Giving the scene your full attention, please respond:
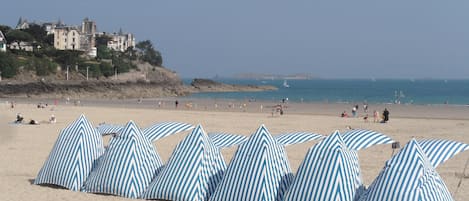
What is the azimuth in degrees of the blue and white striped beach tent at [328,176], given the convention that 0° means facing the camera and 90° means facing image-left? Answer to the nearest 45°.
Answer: approximately 225°

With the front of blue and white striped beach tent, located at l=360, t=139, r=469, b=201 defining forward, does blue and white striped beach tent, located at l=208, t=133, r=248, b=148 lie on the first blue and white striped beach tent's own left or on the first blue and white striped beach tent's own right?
on the first blue and white striped beach tent's own left

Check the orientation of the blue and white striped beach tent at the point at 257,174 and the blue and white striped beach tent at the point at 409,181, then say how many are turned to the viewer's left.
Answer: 0

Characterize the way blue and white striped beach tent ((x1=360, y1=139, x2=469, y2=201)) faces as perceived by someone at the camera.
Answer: facing away from the viewer and to the right of the viewer

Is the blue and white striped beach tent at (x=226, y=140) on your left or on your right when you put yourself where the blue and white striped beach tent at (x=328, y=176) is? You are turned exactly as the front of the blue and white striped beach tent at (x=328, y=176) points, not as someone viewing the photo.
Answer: on your left

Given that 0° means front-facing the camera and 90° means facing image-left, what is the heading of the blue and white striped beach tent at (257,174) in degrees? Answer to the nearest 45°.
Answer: approximately 225°

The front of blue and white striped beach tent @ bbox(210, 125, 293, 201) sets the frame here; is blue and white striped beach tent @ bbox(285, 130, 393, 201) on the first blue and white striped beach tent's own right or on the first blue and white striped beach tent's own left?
on the first blue and white striped beach tent's own right

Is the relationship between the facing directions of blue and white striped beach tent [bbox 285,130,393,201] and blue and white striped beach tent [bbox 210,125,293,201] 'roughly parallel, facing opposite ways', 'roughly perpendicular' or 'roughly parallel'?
roughly parallel

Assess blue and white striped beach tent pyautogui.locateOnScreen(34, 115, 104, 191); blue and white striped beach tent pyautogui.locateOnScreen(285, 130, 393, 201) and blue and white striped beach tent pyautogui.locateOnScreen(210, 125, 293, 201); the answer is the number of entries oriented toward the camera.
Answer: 0

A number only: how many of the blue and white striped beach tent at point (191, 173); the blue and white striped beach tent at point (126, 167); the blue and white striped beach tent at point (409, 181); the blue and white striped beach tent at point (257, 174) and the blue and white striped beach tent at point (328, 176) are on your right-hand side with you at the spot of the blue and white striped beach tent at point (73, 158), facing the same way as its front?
5

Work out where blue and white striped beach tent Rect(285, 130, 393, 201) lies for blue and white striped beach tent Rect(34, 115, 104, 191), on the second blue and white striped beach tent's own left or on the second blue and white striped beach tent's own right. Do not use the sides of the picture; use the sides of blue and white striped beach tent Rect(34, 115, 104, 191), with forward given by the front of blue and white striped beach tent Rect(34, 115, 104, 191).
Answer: on the second blue and white striped beach tent's own right
